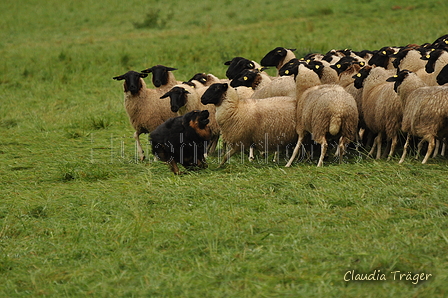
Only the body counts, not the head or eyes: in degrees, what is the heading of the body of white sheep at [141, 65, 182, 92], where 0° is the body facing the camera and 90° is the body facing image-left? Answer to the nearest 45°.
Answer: approximately 45°

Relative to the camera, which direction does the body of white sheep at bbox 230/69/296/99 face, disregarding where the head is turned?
to the viewer's left

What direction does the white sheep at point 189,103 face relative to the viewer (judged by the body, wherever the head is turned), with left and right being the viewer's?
facing the viewer and to the left of the viewer

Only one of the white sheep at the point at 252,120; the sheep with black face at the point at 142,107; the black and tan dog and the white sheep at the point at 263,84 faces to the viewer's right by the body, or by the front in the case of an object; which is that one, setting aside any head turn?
the black and tan dog

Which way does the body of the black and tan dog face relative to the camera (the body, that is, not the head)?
to the viewer's right

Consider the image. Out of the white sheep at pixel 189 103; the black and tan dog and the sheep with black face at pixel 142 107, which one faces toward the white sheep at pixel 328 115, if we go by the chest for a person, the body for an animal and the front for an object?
the black and tan dog

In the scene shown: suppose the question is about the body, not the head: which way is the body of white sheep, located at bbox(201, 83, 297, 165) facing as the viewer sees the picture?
to the viewer's left

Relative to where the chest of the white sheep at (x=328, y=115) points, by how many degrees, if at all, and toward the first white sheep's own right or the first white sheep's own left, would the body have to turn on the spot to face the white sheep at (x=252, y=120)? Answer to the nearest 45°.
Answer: approximately 45° to the first white sheep's own left

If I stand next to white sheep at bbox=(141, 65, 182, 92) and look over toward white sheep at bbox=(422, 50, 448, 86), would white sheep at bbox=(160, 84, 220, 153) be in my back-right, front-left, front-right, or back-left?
front-right
